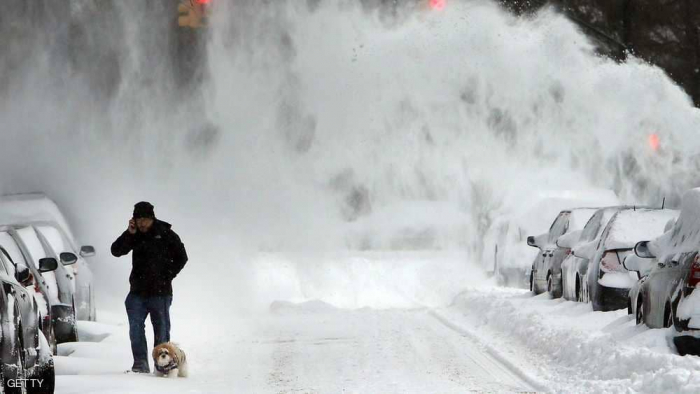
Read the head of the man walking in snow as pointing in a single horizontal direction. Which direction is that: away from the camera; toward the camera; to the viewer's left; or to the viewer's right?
toward the camera

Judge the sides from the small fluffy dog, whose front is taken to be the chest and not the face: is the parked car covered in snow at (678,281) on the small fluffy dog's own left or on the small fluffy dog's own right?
on the small fluffy dog's own left

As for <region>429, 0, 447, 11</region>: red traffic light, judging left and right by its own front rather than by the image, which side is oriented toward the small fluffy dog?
front

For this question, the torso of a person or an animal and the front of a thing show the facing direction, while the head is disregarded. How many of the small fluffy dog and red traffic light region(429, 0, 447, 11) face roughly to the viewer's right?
0

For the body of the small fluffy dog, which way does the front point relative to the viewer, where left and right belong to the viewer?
facing the viewer and to the left of the viewer

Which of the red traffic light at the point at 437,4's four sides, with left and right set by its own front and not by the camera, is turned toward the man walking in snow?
front

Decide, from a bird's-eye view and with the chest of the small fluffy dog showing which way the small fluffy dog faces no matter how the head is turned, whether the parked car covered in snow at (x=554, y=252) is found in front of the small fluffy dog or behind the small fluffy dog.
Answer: behind

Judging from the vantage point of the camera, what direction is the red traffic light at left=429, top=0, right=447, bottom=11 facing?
facing the viewer

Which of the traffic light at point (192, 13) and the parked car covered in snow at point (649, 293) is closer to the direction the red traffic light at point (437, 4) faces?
the parked car covered in snow

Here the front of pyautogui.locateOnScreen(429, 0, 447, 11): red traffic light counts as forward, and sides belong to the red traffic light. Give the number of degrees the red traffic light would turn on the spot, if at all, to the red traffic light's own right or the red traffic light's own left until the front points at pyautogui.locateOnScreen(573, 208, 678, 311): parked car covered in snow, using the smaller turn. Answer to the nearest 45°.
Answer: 0° — it already faces it

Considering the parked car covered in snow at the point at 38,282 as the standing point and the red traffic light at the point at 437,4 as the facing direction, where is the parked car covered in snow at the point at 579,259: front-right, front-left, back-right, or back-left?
front-right

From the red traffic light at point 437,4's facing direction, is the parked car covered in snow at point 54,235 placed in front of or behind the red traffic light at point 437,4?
in front
